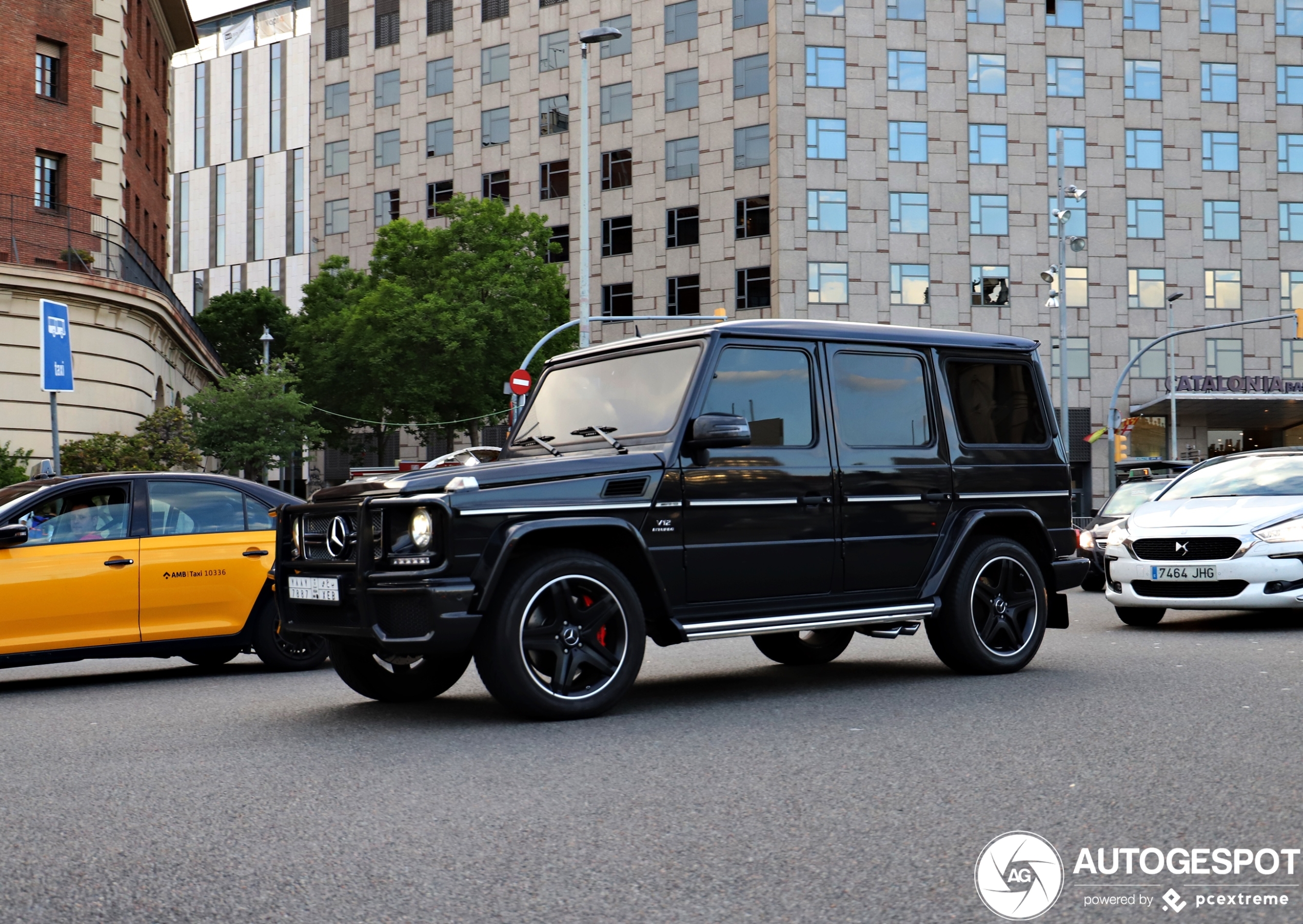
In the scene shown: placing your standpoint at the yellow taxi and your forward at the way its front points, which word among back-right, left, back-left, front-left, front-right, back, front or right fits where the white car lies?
back

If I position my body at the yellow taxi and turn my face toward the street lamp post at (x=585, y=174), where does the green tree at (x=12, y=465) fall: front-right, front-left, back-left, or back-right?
front-left

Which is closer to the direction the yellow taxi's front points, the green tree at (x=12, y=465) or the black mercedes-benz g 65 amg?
the green tree

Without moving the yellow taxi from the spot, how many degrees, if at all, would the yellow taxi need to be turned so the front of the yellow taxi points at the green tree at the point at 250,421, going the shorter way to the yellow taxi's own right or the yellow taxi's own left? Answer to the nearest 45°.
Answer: approximately 90° to the yellow taxi's own right

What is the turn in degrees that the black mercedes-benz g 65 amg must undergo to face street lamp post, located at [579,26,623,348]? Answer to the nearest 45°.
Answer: approximately 135° to its right

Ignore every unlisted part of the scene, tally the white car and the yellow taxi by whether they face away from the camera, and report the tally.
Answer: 0

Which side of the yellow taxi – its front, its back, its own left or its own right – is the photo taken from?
left

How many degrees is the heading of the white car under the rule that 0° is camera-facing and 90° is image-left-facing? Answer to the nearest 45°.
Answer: approximately 45°

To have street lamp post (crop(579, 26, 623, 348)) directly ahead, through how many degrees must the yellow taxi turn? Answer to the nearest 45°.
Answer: approximately 135° to its right

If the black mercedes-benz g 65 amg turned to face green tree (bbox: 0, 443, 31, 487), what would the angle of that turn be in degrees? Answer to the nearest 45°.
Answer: approximately 90° to its right

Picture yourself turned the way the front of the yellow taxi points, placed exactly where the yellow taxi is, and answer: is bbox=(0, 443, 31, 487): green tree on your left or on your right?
on your right

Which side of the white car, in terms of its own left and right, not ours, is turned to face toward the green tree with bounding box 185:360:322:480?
right

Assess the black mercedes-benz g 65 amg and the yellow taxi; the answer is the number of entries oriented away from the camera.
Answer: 0

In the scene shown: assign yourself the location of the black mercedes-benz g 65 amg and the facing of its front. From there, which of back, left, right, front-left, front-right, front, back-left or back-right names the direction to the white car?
back

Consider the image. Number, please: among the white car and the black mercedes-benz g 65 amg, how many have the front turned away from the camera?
0

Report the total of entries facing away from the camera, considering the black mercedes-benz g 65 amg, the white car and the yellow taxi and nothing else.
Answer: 0
